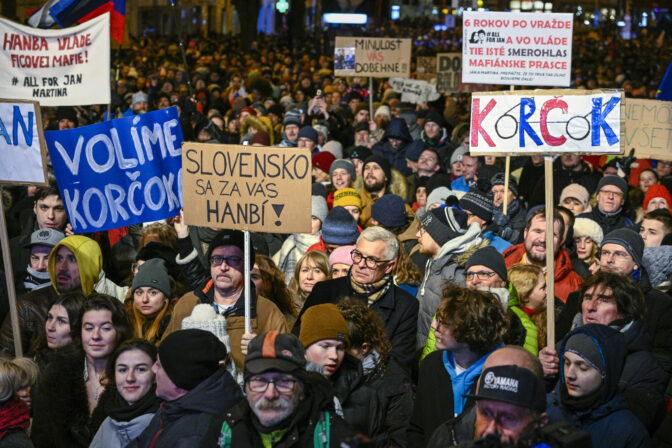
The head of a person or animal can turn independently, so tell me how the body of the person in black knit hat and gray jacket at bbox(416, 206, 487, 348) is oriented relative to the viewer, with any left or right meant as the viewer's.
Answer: facing to the left of the viewer

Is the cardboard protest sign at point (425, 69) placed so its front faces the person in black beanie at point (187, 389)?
yes

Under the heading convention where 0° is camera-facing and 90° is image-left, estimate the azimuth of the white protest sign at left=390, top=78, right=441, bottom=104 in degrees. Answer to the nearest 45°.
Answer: approximately 0°

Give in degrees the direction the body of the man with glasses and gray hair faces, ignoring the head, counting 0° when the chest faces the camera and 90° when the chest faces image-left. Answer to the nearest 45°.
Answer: approximately 45°
